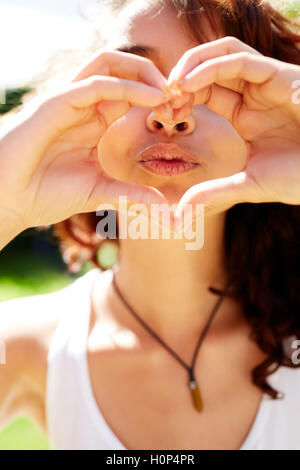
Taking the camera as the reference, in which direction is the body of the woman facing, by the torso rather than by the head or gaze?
toward the camera
